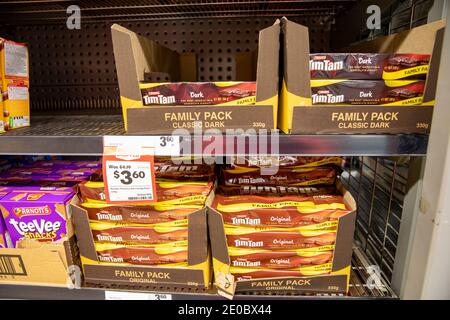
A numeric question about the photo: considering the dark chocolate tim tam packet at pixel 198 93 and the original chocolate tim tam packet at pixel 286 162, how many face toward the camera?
2

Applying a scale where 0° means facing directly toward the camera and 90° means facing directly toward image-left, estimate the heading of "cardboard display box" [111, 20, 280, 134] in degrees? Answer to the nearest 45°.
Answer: approximately 0°

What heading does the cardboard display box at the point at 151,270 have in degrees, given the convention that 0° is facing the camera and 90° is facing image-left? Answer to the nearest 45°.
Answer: approximately 0°

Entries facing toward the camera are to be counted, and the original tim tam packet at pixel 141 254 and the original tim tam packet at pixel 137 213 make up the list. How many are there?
2
